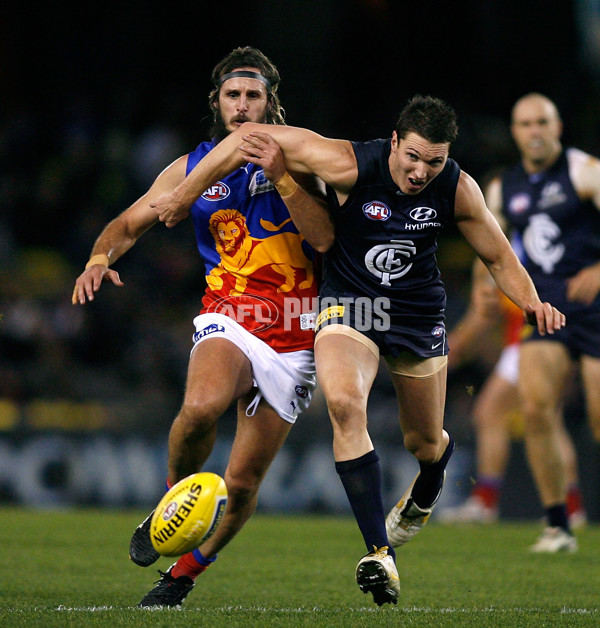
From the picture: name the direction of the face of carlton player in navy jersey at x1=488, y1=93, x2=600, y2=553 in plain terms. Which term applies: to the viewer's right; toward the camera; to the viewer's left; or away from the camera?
toward the camera

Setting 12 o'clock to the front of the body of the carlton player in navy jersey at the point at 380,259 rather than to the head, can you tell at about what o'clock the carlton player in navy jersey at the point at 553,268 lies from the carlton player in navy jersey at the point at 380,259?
the carlton player in navy jersey at the point at 553,268 is roughly at 7 o'clock from the carlton player in navy jersey at the point at 380,259.

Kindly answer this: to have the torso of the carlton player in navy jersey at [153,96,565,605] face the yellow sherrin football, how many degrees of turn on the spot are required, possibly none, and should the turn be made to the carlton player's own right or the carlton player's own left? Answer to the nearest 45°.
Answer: approximately 45° to the carlton player's own right

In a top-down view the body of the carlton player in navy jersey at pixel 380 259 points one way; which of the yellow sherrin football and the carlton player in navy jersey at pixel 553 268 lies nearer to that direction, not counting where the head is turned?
the yellow sherrin football

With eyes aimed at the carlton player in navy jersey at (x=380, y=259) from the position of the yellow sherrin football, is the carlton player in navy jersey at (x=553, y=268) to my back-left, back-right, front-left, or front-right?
front-left

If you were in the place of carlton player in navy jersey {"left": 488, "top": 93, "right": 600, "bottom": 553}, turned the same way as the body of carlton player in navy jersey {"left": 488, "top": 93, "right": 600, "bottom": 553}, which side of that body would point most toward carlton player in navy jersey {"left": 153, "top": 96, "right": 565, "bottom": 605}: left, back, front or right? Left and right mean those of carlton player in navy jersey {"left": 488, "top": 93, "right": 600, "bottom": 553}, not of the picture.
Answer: front

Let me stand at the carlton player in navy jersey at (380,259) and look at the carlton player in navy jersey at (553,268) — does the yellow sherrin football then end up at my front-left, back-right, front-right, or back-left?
back-left

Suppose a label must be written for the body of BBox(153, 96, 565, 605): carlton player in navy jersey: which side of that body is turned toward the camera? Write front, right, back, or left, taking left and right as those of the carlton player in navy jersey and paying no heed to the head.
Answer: front

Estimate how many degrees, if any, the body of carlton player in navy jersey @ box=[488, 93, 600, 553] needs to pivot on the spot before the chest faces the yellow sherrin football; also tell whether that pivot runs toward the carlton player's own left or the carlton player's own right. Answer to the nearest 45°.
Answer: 0° — they already face it

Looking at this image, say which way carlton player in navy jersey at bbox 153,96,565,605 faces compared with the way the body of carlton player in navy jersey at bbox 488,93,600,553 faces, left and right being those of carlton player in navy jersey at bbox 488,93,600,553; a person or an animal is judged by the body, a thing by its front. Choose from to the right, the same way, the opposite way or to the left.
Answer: the same way

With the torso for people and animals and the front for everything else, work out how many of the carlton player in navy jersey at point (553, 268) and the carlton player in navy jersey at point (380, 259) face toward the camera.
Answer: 2

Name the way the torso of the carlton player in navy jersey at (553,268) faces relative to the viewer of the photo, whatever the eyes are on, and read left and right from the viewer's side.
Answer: facing the viewer
